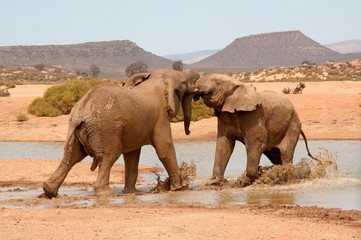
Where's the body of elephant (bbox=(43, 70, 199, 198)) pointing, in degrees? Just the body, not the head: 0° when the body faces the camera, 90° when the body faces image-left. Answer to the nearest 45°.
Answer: approximately 225°

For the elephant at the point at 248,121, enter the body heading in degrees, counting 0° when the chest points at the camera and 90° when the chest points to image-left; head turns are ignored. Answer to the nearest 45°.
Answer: approximately 45°

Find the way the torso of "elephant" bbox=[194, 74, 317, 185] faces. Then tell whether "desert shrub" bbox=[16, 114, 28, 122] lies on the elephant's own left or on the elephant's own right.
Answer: on the elephant's own right

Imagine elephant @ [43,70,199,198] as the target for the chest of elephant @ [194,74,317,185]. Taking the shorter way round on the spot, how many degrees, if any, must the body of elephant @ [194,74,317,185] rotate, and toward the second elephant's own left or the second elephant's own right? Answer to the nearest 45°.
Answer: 0° — it already faces it

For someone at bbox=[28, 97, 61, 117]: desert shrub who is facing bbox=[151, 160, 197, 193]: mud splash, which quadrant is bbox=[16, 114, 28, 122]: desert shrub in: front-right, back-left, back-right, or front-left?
front-right

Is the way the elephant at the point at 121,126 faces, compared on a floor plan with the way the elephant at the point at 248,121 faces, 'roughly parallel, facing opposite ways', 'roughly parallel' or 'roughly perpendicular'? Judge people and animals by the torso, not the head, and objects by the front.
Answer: roughly parallel, facing opposite ways

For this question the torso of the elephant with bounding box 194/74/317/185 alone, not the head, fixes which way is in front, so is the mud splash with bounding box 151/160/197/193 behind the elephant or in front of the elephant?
in front
